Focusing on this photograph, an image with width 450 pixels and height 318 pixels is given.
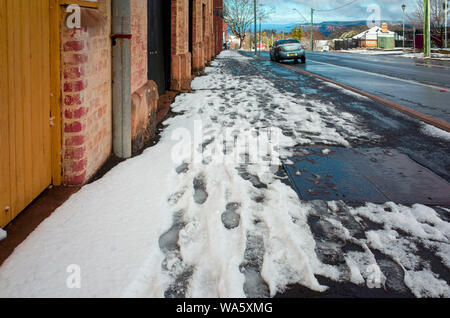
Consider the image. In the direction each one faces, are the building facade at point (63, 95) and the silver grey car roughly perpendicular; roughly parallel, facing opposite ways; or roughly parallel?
roughly perpendicular

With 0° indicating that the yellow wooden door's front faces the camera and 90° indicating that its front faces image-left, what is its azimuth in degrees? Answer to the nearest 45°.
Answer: approximately 270°

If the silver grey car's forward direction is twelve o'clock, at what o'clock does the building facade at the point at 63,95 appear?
The building facade is roughly at 6 o'clock from the silver grey car.

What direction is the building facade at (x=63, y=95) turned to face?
to the viewer's right

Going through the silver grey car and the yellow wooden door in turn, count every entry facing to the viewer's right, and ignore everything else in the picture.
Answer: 1

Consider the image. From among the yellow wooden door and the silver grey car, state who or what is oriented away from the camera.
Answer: the silver grey car

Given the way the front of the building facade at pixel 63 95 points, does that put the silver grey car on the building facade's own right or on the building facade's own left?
on the building facade's own left

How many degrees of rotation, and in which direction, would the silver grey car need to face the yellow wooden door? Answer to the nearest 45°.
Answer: approximately 180°

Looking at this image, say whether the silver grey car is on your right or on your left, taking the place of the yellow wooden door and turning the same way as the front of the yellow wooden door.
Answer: on your left
